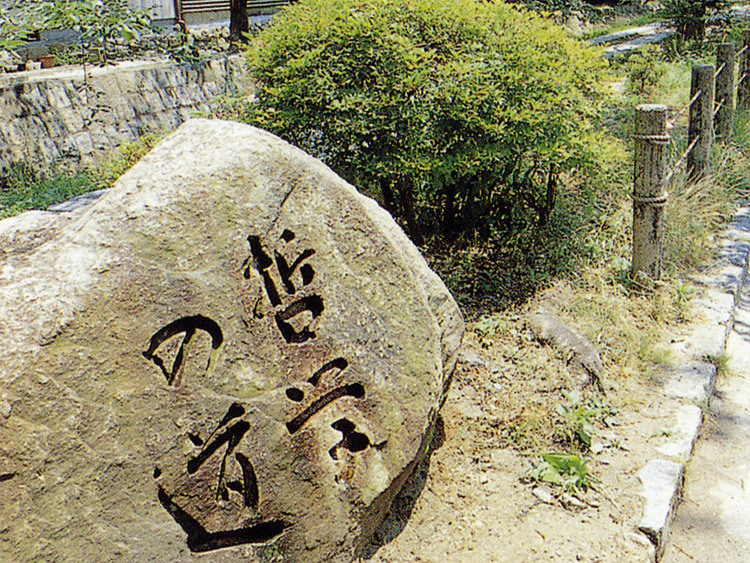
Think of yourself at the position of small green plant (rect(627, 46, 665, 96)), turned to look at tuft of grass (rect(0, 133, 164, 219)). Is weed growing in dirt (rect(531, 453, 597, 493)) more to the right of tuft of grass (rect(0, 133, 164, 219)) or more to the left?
left

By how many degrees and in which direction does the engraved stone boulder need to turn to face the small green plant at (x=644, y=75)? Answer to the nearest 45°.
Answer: approximately 135° to its left

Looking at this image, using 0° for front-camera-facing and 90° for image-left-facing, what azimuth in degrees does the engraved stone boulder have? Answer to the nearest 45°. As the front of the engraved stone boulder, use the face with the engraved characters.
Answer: approximately 0°

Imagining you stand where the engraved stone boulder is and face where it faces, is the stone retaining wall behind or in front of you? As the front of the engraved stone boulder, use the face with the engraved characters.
behind

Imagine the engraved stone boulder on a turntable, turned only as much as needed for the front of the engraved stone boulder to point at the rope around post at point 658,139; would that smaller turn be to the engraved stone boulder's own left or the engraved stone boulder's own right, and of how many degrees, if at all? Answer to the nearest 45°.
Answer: approximately 135° to the engraved stone boulder's own left

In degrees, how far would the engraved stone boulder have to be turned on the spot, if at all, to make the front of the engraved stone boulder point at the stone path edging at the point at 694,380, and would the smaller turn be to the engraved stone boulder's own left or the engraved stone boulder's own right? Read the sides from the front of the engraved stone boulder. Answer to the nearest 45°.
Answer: approximately 135° to the engraved stone boulder's own left

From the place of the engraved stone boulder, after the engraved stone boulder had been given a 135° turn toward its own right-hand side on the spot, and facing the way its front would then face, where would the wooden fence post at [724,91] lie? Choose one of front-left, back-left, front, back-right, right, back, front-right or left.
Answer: right

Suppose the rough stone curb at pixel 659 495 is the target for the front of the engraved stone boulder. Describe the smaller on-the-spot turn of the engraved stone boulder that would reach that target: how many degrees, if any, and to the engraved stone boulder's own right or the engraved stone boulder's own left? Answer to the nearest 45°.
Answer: approximately 90° to the engraved stone boulder's own left

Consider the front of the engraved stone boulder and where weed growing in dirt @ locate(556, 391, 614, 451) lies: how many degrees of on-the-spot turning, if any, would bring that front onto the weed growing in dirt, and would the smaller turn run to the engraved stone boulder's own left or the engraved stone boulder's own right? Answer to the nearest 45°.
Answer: approximately 135° to the engraved stone boulder's own left

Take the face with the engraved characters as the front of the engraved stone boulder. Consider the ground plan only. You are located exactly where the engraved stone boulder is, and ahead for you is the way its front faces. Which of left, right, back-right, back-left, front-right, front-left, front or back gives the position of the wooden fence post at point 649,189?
back-left

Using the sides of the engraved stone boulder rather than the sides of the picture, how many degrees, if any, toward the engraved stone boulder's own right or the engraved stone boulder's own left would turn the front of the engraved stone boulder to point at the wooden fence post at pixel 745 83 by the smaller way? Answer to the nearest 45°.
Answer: approximately 135° to the engraved stone boulder's own left
